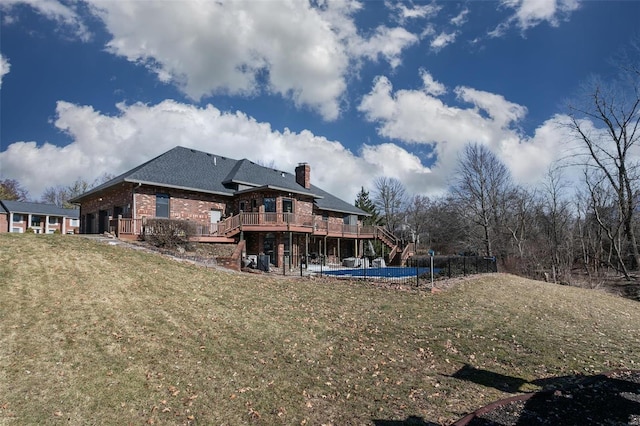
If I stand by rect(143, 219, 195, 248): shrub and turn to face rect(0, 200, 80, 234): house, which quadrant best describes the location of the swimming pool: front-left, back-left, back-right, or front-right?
back-right

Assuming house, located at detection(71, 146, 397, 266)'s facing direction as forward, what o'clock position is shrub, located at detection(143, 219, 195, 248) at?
The shrub is roughly at 8 o'clock from the house.

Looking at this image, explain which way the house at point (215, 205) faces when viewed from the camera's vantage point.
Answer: facing away from the viewer and to the left of the viewer

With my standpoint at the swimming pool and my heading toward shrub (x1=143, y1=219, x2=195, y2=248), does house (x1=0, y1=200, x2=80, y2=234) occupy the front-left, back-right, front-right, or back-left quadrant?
front-right

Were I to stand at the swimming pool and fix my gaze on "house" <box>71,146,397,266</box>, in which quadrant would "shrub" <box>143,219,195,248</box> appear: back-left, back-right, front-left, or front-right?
front-left

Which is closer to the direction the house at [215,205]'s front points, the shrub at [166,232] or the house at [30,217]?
the house
